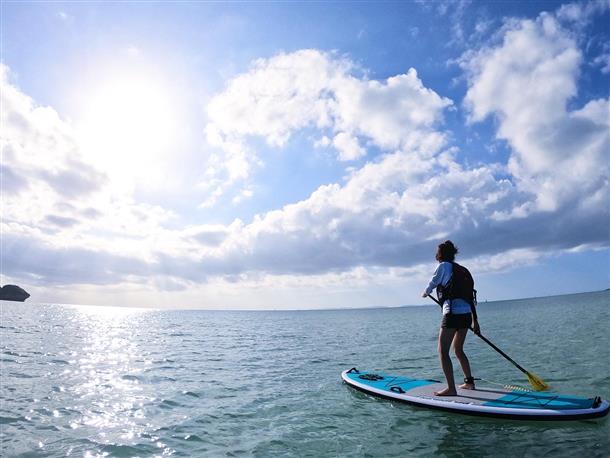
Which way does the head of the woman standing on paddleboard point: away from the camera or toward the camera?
away from the camera

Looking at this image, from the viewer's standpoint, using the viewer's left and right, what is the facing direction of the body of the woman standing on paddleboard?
facing away from the viewer and to the left of the viewer
